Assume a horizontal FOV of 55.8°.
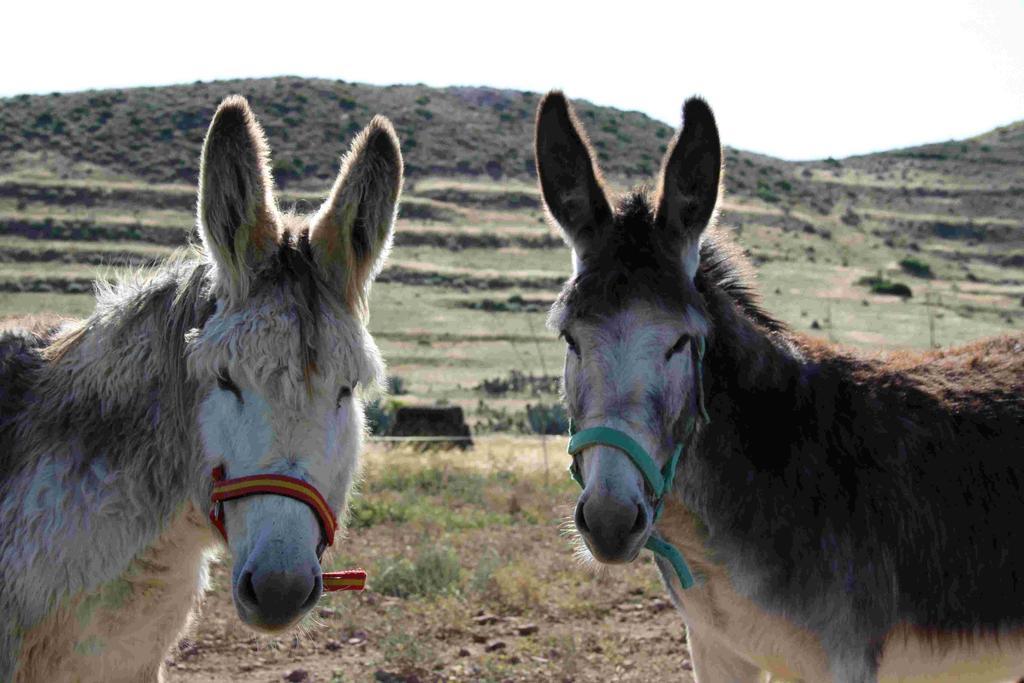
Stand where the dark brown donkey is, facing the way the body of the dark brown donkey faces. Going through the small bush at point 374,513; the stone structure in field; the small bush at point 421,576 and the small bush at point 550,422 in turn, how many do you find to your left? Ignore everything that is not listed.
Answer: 0

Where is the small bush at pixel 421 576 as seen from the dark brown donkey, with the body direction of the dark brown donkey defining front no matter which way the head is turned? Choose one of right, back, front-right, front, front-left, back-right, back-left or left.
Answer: right

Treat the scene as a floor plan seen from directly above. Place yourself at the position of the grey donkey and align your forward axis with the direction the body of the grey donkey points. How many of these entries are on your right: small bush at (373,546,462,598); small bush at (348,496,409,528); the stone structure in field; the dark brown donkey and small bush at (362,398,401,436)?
0

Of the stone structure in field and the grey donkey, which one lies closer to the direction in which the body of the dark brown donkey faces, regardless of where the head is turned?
the grey donkey

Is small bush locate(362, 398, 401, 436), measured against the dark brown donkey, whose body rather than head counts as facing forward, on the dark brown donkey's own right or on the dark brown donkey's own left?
on the dark brown donkey's own right

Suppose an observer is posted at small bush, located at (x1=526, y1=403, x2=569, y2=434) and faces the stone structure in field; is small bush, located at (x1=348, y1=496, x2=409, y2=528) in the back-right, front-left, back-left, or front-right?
front-left

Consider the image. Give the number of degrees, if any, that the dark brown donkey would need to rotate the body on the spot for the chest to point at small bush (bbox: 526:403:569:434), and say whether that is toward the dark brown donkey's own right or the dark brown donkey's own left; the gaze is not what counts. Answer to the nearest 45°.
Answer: approximately 135° to the dark brown donkey's own right

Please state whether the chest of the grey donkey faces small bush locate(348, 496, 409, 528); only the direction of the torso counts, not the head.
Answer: no

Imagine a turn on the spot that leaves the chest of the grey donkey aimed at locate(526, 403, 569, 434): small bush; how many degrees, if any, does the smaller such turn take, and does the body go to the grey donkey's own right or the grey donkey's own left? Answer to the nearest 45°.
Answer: approximately 90° to the grey donkey's own left

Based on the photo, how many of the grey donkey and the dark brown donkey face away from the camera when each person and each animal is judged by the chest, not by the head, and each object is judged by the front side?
0

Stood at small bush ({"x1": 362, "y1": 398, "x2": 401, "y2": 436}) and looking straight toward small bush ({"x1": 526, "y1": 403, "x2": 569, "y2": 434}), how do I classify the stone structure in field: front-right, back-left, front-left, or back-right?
front-right

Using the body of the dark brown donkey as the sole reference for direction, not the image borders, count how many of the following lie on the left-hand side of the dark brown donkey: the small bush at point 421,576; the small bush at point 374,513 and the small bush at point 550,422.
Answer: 0

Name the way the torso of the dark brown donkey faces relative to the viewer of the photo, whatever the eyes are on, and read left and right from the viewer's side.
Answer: facing the viewer and to the left of the viewer

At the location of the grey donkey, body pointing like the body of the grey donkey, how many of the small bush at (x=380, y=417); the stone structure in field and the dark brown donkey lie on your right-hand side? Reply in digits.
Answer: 0

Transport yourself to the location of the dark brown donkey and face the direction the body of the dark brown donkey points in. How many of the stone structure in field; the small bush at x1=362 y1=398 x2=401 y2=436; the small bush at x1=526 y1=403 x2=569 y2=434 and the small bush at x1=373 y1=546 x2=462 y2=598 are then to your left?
0

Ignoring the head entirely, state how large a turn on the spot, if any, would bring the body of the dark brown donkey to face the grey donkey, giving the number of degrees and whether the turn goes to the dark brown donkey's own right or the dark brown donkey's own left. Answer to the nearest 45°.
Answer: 0° — it already faces it

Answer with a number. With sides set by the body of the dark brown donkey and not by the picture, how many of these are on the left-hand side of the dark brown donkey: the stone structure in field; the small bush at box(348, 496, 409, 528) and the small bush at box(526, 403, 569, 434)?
0

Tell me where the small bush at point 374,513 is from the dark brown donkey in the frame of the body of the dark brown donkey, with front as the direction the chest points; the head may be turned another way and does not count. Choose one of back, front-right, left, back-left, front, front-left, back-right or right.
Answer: right

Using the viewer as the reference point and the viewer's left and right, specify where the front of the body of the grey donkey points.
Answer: facing the viewer and to the right of the viewer
